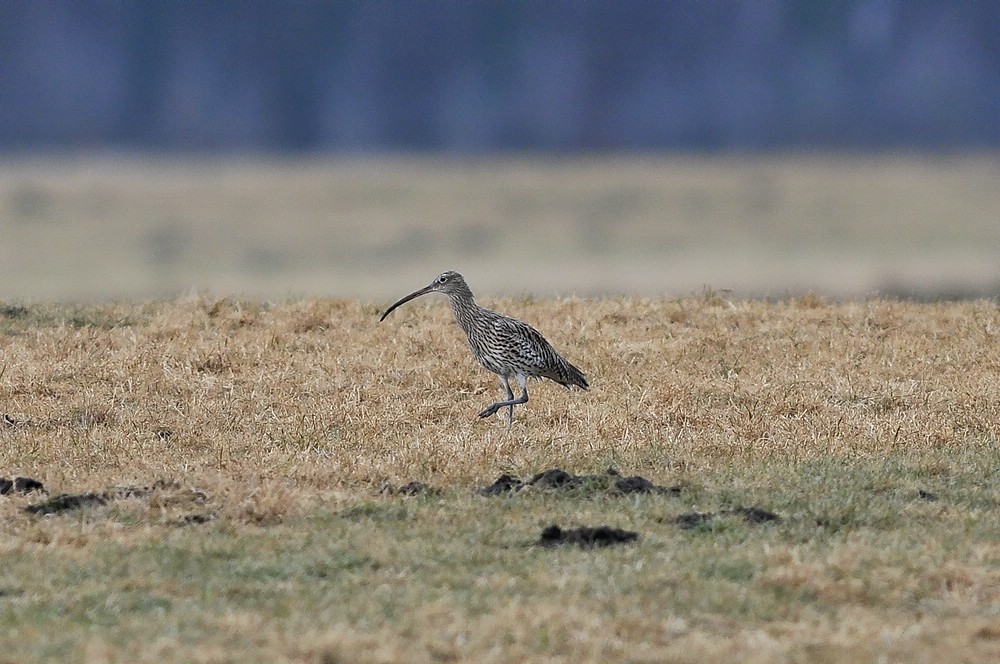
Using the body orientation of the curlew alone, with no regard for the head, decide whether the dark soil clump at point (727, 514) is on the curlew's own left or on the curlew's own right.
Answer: on the curlew's own left

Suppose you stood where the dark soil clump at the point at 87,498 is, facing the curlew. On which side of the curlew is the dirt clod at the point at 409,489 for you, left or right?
right

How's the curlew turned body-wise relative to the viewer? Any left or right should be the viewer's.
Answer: facing to the left of the viewer

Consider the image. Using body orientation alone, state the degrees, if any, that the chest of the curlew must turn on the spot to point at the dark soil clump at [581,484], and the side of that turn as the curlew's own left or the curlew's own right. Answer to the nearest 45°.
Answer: approximately 90° to the curlew's own left

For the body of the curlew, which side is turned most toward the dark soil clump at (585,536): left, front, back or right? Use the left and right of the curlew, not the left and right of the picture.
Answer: left

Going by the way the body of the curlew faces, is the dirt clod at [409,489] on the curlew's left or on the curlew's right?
on the curlew's left

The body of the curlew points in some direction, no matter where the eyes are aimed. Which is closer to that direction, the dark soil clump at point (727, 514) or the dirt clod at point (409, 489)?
the dirt clod

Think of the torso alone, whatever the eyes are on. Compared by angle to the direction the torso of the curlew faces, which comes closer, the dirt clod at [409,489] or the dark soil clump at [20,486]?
the dark soil clump

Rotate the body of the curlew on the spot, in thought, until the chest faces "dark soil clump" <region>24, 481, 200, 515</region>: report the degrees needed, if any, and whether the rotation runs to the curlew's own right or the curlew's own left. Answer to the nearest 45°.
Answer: approximately 45° to the curlew's own left
